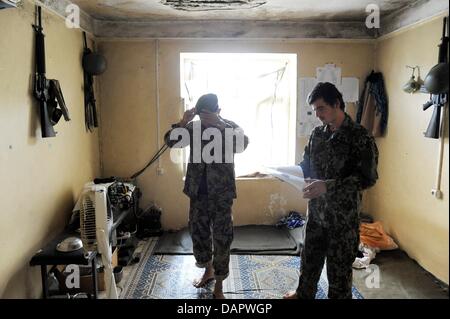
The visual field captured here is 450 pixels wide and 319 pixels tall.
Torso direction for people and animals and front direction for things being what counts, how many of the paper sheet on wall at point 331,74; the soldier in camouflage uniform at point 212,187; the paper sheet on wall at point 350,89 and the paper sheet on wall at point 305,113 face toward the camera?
4

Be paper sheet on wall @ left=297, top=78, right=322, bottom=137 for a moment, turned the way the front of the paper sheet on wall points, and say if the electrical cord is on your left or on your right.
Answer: on your right

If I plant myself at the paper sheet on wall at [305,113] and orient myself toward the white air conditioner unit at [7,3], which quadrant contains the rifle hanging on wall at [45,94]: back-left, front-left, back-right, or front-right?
front-right

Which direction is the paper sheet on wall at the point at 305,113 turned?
toward the camera

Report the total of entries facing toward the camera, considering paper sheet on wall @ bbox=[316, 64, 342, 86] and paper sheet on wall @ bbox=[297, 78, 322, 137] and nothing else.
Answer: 2

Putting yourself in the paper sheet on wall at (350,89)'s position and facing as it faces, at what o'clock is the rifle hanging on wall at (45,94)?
The rifle hanging on wall is roughly at 3 o'clock from the paper sheet on wall.

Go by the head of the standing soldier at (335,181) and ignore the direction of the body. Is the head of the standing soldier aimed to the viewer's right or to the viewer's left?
to the viewer's left

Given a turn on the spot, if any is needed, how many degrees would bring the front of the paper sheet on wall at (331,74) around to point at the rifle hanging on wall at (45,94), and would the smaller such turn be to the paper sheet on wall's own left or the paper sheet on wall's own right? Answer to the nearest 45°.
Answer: approximately 90° to the paper sheet on wall's own right

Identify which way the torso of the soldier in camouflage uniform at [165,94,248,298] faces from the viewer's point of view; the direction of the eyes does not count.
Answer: toward the camera

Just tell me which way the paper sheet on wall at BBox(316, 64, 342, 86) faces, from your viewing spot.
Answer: facing the viewer

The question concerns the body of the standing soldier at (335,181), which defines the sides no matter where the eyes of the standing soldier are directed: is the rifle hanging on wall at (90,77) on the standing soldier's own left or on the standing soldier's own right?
on the standing soldier's own right

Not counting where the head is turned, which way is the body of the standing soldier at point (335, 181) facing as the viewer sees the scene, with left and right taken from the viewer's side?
facing the viewer and to the left of the viewer

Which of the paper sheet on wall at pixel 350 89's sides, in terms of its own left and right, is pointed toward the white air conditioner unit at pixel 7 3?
right

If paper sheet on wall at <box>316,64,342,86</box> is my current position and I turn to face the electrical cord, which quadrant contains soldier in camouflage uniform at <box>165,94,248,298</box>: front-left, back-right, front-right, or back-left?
front-left
